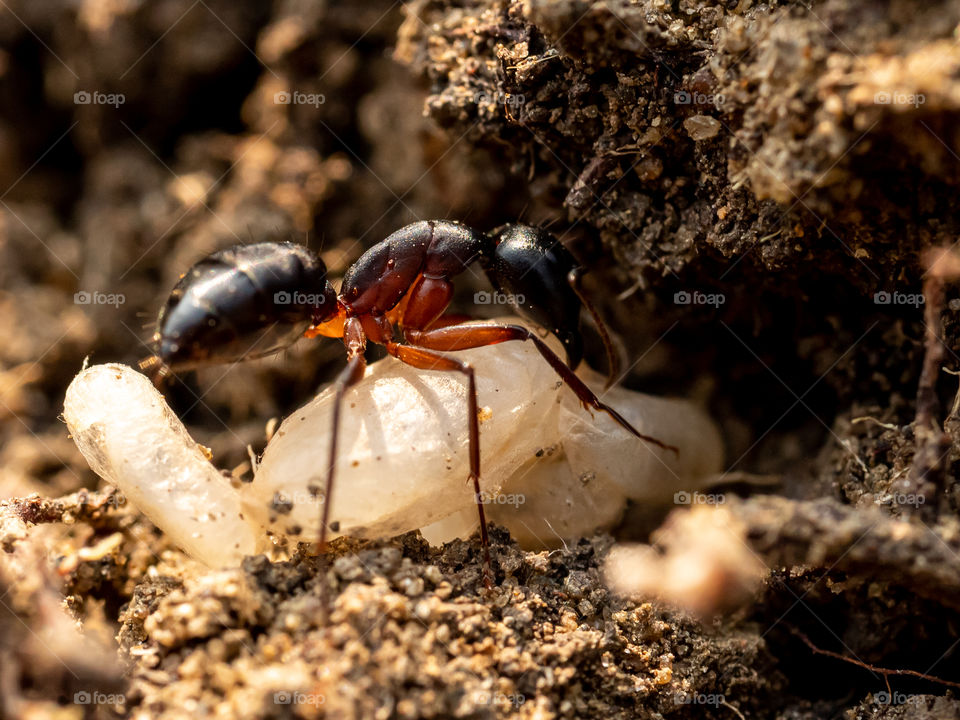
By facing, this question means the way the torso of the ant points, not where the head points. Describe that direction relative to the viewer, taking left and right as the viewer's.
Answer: facing to the right of the viewer

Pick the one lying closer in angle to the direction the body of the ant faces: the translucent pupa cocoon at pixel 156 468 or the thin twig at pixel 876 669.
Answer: the thin twig

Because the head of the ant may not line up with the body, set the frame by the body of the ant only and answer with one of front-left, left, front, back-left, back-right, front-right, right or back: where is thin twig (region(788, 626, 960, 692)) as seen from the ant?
front-right
